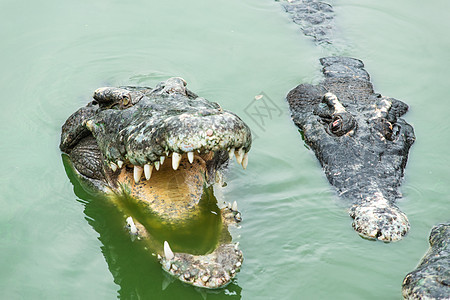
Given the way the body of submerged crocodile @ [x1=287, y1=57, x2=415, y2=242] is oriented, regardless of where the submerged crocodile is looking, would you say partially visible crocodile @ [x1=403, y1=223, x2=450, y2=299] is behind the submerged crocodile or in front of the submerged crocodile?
in front

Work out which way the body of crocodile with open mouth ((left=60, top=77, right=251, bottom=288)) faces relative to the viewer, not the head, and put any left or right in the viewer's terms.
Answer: facing the viewer and to the right of the viewer

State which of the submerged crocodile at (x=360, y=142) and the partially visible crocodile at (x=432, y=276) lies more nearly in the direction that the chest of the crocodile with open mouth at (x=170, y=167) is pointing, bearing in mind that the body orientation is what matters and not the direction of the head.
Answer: the partially visible crocodile

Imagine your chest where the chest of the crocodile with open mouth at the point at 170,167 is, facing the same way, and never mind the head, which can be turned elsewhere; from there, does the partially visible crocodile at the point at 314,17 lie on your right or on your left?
on your left

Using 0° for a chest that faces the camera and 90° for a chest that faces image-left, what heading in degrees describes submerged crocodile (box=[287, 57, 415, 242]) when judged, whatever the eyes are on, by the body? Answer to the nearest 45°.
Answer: approximately 0°

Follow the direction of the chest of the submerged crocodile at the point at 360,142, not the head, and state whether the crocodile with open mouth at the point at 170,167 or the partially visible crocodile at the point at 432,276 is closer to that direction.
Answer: the partially visible crocodile

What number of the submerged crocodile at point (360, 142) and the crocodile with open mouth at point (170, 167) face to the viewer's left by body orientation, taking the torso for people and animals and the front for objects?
0

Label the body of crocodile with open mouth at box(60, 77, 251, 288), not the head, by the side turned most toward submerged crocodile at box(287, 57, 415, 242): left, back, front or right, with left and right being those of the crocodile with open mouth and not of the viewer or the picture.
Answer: left
